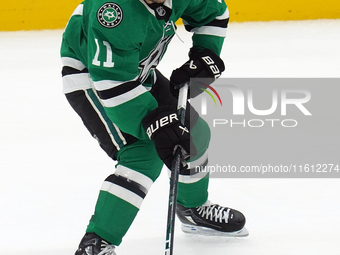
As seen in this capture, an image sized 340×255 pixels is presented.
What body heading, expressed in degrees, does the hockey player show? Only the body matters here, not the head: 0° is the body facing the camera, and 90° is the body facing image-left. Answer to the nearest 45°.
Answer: approximately 315°
